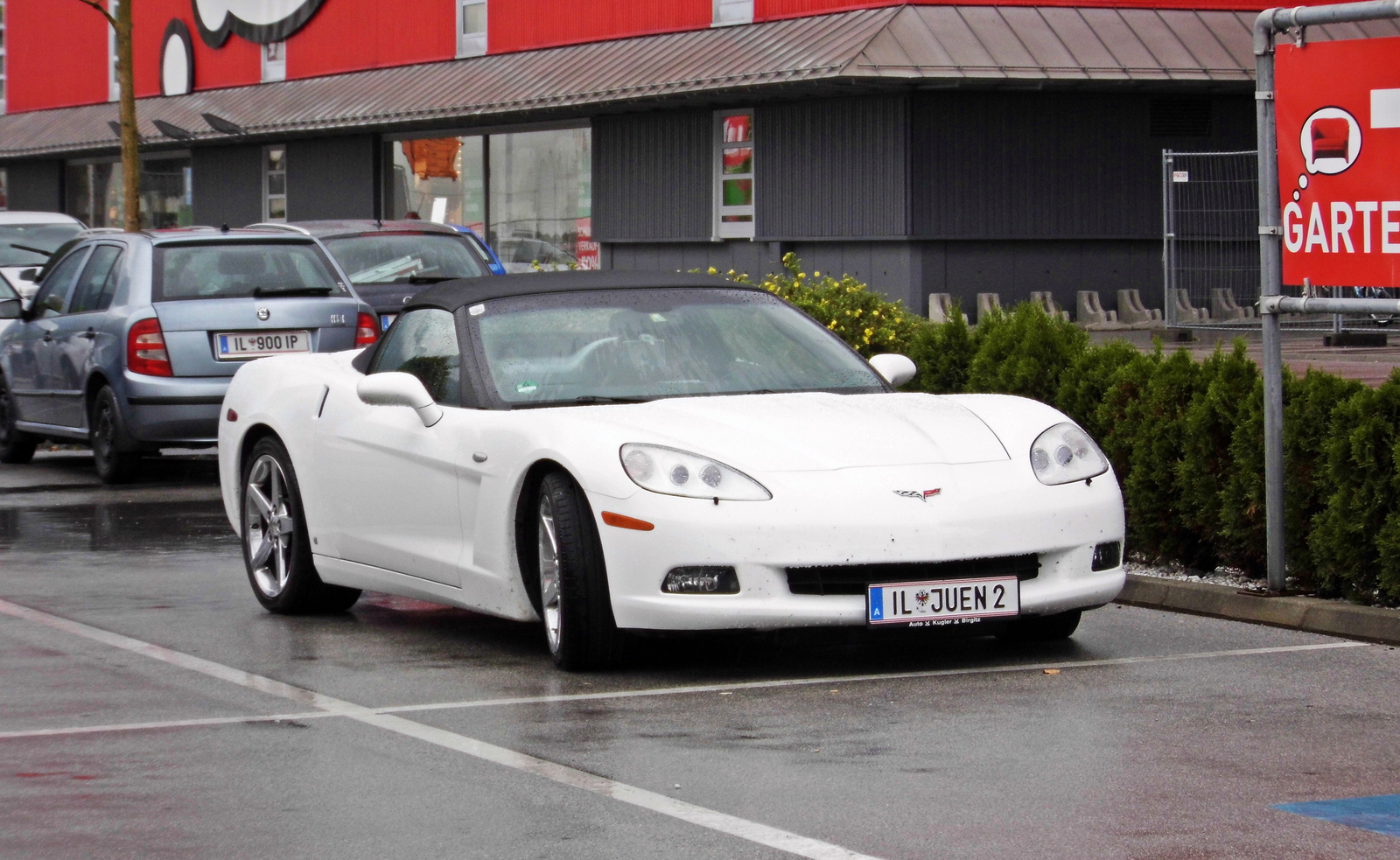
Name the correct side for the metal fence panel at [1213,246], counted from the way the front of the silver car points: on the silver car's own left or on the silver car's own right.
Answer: on the silver car's own right

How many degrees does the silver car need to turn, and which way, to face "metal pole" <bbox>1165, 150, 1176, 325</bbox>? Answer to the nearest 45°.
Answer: approximately 90° to its right

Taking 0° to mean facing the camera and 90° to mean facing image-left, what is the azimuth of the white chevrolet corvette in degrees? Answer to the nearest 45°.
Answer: approximately 315°

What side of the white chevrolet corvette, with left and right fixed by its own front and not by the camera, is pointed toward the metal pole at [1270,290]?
left

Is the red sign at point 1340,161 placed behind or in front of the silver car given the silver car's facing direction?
behind

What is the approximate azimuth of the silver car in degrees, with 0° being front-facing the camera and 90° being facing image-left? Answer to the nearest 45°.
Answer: approximately 135°

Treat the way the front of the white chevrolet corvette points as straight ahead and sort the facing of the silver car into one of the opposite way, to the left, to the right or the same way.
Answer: the opposite way

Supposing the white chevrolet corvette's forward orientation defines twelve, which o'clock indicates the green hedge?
The green hedge is roughly at 9 o'clock from the white chevrolet corvette.
